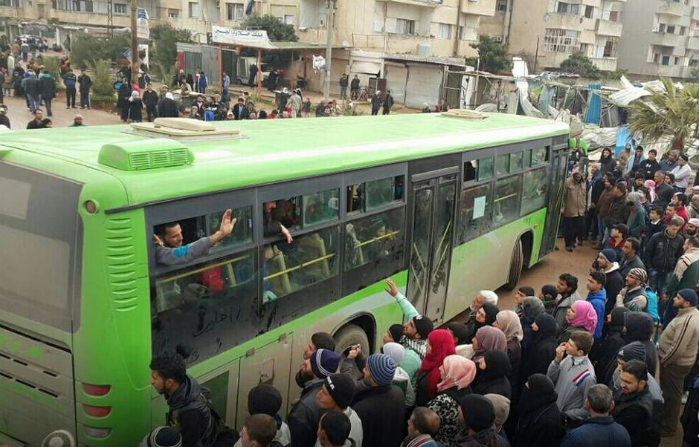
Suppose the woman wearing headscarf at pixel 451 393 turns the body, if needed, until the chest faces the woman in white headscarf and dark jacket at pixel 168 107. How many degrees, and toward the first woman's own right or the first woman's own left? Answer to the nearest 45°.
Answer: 0° — they already face them

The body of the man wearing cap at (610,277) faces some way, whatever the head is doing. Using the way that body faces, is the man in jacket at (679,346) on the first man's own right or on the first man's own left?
on the first man's own left

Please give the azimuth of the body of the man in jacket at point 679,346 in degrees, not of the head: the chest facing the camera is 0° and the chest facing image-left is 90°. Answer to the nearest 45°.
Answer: approximately 90°

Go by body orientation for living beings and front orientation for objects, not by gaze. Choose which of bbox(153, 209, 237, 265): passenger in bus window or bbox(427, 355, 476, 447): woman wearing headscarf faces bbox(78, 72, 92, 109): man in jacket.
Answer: the woman wearing headscarf

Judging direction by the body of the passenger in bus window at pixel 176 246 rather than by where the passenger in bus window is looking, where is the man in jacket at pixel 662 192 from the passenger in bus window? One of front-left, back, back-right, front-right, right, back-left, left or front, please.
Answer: left

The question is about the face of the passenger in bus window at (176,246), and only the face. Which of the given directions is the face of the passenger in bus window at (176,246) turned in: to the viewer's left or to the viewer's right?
to the viewer's right

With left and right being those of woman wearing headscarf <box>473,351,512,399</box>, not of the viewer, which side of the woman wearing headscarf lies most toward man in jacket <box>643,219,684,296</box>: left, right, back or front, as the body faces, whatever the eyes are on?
right

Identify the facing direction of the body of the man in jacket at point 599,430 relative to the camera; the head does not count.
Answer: away from the camera

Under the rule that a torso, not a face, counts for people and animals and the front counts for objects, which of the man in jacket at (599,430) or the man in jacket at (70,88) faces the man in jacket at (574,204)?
the man in jacket at (599,430)

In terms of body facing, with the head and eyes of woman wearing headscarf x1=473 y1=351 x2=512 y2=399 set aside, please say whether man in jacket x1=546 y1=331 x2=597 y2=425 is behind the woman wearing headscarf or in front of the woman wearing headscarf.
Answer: behind

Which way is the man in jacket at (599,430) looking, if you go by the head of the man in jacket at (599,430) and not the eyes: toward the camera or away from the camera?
away from the camera
